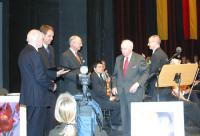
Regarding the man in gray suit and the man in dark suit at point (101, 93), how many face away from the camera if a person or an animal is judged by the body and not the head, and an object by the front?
0

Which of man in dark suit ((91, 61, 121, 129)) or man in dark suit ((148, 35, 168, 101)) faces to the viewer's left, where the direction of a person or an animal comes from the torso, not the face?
man in dark suit ((148, 35, 168, 101))

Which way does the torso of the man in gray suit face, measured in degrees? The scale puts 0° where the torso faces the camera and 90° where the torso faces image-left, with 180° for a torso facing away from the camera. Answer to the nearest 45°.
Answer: approximately 45°

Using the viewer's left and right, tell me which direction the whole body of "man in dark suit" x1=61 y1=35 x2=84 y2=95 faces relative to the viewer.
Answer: facing the viewer and to the right of the viewer

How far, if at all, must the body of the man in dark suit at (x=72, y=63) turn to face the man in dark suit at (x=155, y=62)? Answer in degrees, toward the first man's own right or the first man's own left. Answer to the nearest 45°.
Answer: approximately 45° to the first man's own left

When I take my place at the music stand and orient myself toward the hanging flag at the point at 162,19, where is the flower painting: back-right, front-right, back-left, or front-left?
back-left

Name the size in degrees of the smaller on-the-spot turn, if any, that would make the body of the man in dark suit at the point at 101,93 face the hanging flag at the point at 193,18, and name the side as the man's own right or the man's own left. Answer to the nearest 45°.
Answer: approximately 90° to the man's own left

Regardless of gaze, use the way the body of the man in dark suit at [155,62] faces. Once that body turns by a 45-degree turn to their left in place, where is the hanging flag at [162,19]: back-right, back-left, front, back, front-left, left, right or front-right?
back-right

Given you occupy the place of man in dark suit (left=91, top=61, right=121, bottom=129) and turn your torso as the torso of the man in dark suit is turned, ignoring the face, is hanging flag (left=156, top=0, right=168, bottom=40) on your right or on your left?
on your left

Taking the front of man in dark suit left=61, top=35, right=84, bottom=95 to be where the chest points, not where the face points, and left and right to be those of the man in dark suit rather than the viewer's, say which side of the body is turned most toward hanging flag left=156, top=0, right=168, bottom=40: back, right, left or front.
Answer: left
